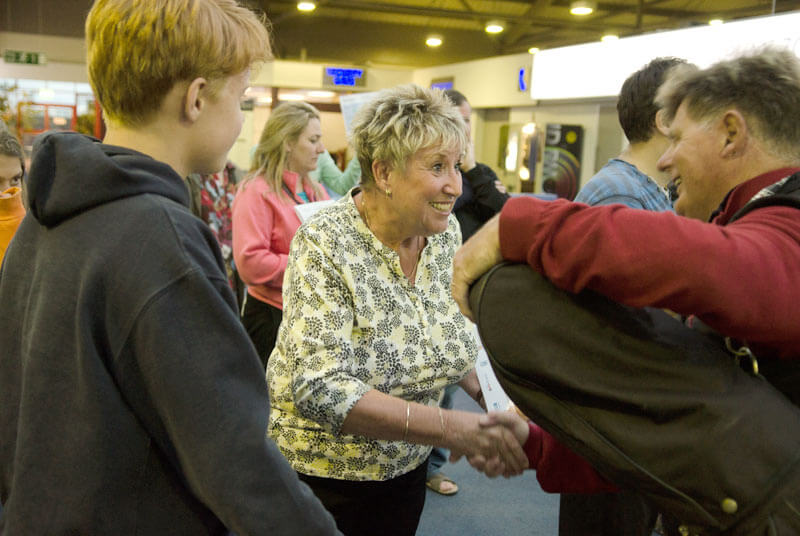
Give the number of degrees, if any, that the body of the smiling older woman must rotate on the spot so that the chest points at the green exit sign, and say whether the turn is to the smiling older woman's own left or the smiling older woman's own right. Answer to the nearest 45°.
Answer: approximately 180°

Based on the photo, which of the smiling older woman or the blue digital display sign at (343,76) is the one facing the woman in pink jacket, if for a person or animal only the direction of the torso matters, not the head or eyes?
the blue digital display sign

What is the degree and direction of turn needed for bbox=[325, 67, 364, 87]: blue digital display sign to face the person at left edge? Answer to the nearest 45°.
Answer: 0° — it already faces them

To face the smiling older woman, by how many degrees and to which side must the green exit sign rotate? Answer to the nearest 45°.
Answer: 0° — it already faces them

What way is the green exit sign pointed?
toward the camera

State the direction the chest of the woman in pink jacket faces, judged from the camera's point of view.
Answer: to the viewer's right

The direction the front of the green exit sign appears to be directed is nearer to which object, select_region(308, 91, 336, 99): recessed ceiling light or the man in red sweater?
the man in red sweater

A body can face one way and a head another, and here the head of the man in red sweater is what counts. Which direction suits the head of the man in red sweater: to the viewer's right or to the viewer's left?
to the viewer's left

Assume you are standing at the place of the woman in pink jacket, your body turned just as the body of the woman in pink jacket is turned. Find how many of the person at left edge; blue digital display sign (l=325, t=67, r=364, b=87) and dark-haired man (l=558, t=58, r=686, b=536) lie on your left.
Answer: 1

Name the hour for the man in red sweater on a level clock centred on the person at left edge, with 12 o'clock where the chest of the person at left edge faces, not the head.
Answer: The man in red sweater is roughly at 2 o'clock from the person at left edge.

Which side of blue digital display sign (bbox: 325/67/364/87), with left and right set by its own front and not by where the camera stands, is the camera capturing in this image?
front

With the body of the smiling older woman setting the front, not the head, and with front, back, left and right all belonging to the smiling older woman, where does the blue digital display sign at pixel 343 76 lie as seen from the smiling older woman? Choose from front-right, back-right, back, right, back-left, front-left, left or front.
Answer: back-left

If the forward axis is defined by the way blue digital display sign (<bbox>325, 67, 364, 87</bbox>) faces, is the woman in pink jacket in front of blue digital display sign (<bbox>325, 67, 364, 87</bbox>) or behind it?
in front

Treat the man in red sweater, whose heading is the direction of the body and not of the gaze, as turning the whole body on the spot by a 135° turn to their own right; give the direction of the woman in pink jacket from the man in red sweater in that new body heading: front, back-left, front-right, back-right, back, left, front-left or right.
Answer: left

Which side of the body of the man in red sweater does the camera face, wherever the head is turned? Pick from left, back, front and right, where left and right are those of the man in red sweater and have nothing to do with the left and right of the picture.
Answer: left

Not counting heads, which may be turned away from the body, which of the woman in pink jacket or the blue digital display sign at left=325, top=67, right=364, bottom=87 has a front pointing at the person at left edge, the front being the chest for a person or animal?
the blue digital display sign

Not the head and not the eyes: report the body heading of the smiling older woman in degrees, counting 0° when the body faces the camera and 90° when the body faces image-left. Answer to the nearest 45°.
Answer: approximately 315°
